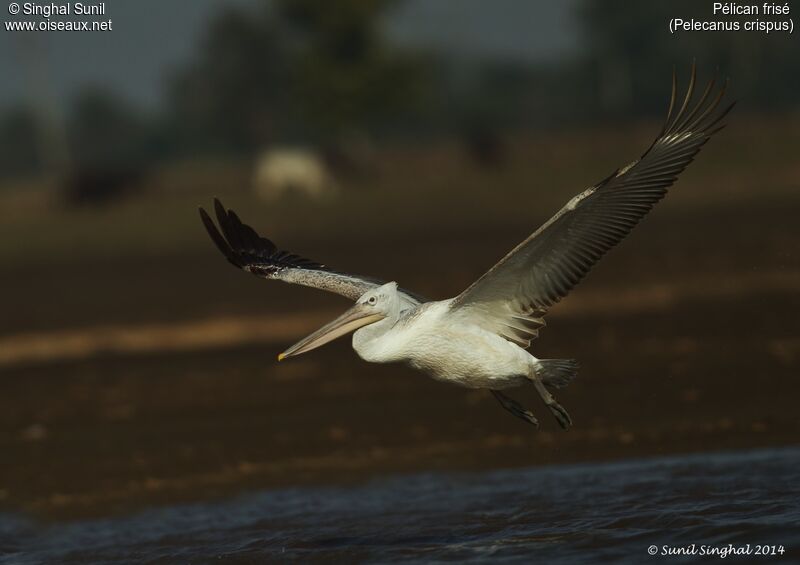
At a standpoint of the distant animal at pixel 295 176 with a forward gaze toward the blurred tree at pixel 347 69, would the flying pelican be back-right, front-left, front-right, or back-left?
back-right

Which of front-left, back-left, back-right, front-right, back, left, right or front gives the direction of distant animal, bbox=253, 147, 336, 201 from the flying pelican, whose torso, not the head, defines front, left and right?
back-right

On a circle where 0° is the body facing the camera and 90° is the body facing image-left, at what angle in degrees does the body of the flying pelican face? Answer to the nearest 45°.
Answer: approximately 45°

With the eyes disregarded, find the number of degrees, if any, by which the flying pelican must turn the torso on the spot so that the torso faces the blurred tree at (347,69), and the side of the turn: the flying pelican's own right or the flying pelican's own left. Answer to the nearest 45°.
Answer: approximately 135° to the flying pelican's own right
